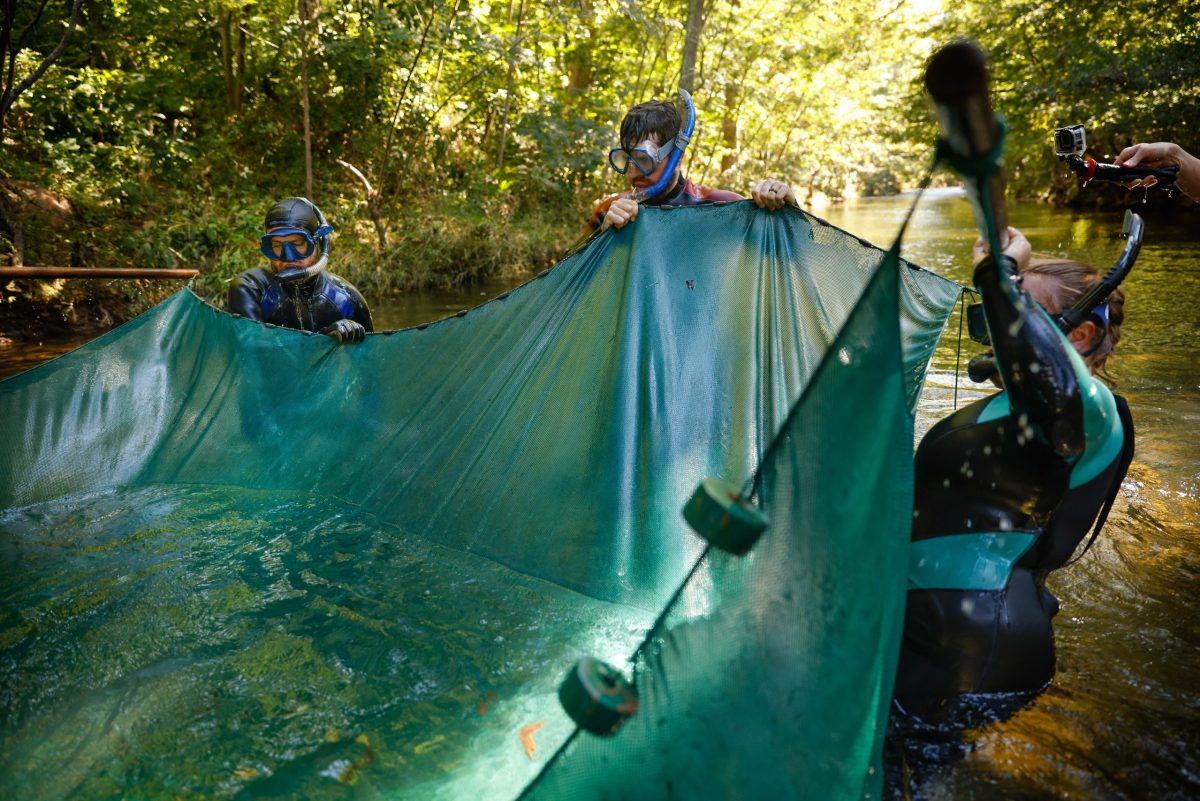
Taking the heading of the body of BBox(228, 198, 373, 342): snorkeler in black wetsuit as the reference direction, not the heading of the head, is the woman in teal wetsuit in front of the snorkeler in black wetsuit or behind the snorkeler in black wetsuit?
in front

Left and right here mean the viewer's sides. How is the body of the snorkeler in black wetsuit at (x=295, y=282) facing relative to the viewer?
facing the viewer

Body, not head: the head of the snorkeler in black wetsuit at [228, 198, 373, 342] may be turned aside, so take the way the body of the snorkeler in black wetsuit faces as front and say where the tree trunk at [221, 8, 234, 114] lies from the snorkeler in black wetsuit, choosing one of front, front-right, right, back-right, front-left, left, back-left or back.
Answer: back

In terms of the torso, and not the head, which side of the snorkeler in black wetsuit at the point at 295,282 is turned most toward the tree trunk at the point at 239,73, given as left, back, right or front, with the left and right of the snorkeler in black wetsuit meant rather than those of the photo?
back

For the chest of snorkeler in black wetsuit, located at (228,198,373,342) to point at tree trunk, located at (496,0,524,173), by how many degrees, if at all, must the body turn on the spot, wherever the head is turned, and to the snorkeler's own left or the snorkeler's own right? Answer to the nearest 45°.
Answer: approximately 180°

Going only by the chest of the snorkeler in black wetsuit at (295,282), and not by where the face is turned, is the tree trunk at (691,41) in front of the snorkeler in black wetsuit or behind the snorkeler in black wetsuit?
behind

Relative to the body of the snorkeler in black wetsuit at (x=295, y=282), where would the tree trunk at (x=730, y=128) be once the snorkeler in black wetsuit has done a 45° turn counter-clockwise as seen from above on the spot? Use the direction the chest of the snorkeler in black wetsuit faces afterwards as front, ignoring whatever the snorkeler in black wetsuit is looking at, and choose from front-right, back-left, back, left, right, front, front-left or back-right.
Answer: left

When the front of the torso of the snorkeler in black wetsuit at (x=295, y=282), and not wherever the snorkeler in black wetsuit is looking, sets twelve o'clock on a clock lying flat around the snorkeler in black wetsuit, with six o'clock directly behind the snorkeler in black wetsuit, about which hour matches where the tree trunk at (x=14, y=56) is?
The tree trunk is roughly at 5 o'clock from the snorkeler in black wetsuit.
